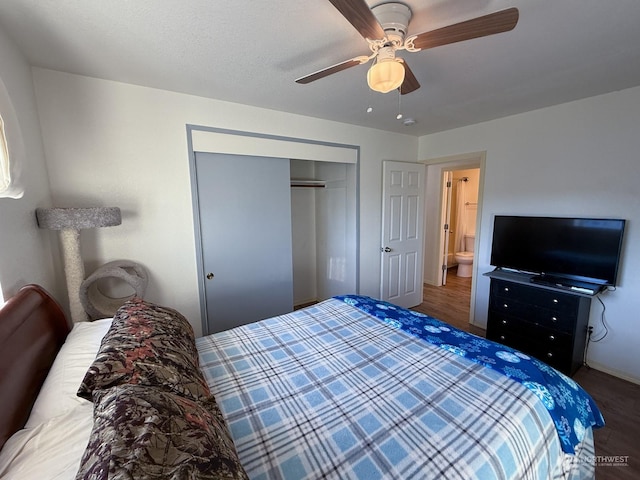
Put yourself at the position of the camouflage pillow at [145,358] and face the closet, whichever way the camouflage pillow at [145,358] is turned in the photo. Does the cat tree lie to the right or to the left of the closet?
left

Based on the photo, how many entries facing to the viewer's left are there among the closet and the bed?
0

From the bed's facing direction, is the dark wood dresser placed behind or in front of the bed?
in front

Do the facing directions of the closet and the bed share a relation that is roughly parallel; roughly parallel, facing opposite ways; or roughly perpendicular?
roughly perpendicular

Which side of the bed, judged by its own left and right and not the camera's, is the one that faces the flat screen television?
front

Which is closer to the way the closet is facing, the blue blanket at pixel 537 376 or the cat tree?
the blue blanket

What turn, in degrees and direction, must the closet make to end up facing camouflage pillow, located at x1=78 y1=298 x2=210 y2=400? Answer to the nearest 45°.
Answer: approximately 45° to its right

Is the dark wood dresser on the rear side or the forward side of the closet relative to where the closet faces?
on the forward side

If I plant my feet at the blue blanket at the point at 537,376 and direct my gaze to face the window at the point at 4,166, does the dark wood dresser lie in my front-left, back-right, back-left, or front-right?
back-right

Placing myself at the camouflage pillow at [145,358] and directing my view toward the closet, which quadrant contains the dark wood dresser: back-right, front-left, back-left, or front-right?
front-right

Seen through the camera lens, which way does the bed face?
facing away from the viewer and to the right of the viewer

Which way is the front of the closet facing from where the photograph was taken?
facing the viewer and to the right of the viewer

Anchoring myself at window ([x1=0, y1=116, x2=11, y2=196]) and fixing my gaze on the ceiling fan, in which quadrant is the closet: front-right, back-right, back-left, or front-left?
front-left
